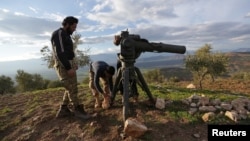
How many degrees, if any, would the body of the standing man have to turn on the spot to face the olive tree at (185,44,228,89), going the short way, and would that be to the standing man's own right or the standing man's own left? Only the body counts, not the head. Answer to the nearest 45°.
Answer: approximately 45° to the standing man's own left

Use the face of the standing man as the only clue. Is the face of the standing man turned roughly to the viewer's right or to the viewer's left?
to the viewer's right

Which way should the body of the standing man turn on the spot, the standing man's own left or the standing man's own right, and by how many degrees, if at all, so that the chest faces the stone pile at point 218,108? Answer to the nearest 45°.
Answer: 0° — they already face it

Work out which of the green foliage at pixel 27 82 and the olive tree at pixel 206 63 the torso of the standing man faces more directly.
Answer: the olive tree
